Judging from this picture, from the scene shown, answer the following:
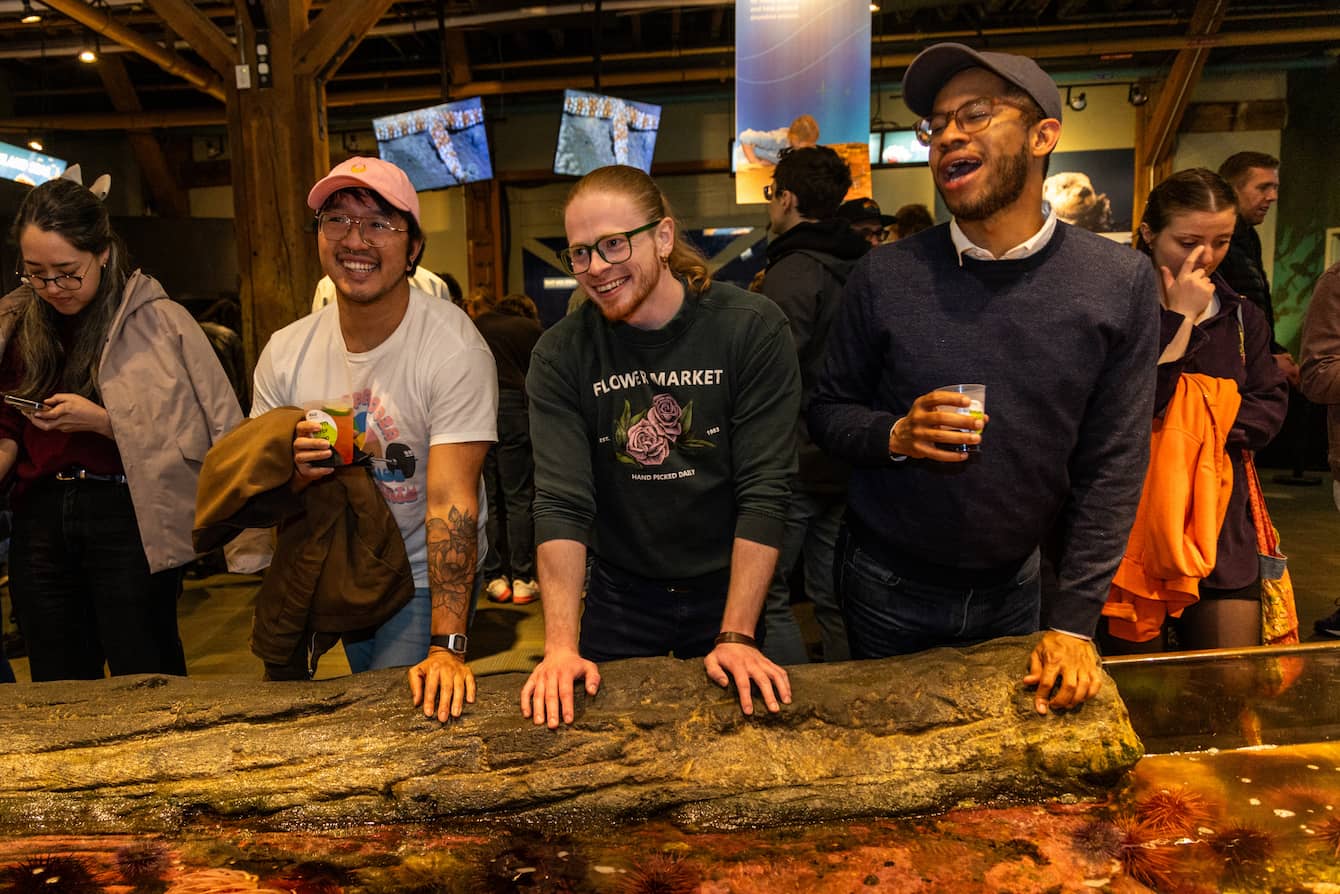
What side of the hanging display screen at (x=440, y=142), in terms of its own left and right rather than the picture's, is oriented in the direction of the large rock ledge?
front

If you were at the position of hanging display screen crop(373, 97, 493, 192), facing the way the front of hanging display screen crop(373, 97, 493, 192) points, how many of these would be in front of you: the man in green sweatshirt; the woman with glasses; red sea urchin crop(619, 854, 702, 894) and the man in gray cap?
4

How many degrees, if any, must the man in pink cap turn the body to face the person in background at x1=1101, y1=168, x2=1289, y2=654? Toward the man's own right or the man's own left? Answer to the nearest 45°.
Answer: approximately 90° to the man's own left

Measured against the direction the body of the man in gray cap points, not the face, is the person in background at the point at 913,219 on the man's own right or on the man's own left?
on the man's own right

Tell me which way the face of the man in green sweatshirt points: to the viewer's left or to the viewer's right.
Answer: to the viewer's left

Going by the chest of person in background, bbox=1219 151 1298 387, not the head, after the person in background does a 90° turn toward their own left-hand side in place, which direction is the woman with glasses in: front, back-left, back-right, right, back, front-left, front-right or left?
back-left
